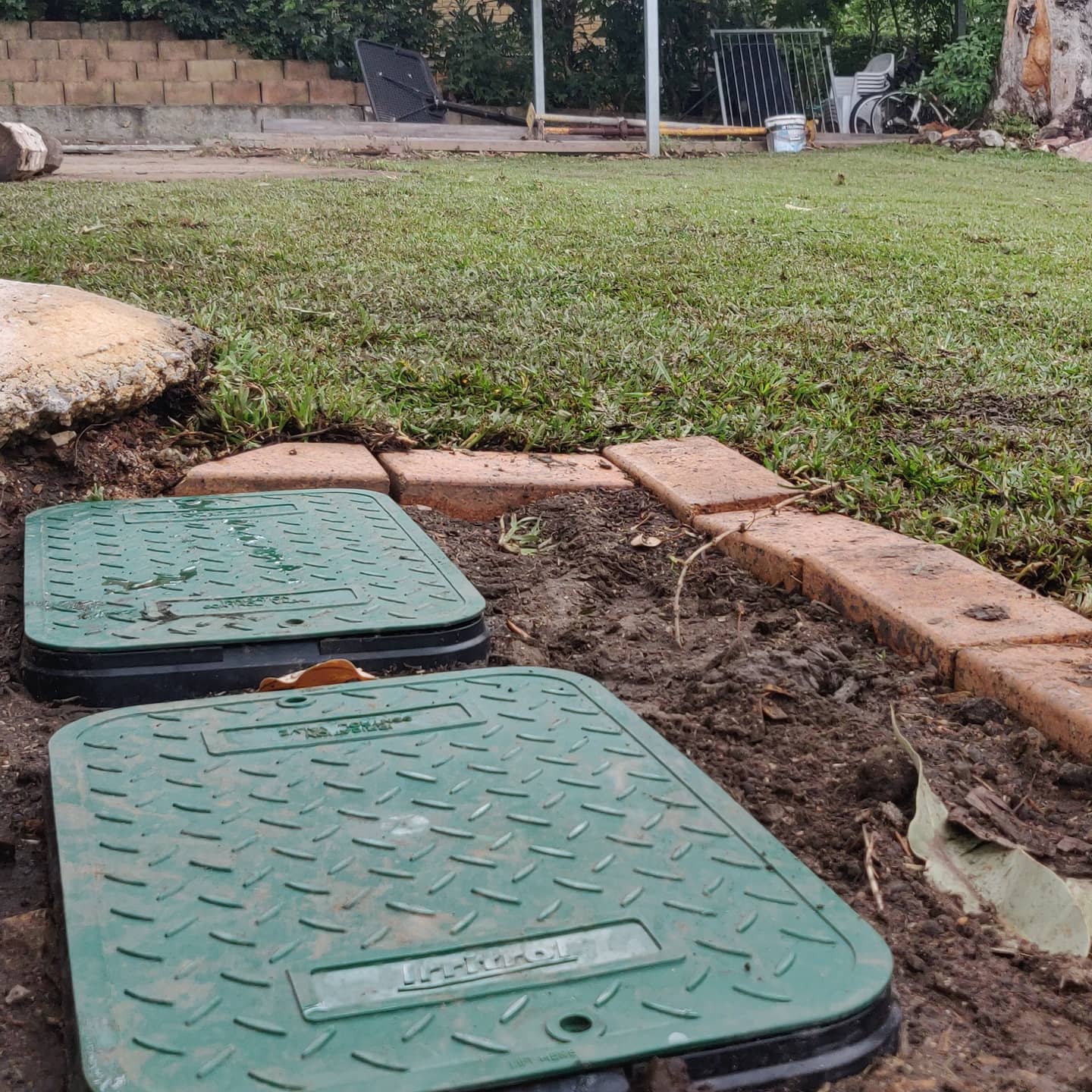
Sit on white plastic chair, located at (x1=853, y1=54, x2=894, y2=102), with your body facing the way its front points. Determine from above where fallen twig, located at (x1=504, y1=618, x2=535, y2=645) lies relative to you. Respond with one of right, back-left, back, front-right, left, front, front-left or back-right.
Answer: front-left

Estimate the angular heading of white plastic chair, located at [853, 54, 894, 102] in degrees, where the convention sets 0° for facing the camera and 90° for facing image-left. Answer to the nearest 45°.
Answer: approximately 45°

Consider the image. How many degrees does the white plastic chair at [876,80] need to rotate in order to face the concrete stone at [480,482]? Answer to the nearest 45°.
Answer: approximately 45° to its left

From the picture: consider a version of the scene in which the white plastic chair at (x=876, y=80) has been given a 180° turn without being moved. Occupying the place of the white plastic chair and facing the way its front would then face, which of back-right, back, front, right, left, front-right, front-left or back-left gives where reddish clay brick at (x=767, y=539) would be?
back-right

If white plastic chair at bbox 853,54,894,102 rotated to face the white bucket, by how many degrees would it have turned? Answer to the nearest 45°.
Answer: approximately 45° to its left

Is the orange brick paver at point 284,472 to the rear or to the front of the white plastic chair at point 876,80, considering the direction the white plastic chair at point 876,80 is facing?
to the front

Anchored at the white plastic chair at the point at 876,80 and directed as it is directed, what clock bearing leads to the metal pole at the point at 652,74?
The metal pole is roughly at 11 o'clock from the white plastic chair.

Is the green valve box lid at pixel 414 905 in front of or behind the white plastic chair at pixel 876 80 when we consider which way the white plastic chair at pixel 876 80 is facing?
in front

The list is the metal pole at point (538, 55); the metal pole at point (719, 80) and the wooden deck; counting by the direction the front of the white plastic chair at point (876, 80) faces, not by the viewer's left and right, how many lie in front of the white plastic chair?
3

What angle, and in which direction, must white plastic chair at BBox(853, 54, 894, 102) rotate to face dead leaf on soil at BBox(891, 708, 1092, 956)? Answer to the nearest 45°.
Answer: approximately 45° to its left

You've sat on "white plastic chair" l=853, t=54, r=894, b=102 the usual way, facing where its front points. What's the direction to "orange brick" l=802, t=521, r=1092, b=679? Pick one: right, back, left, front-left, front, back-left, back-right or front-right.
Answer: front-left

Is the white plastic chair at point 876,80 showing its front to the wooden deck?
yes

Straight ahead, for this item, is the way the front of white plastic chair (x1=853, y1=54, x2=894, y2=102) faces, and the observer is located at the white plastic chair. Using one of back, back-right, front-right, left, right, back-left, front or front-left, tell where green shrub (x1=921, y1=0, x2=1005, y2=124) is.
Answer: left

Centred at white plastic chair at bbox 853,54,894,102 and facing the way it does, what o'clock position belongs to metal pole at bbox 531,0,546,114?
The metal pole is roughly at 12 o'clock from the white plastic chair.
